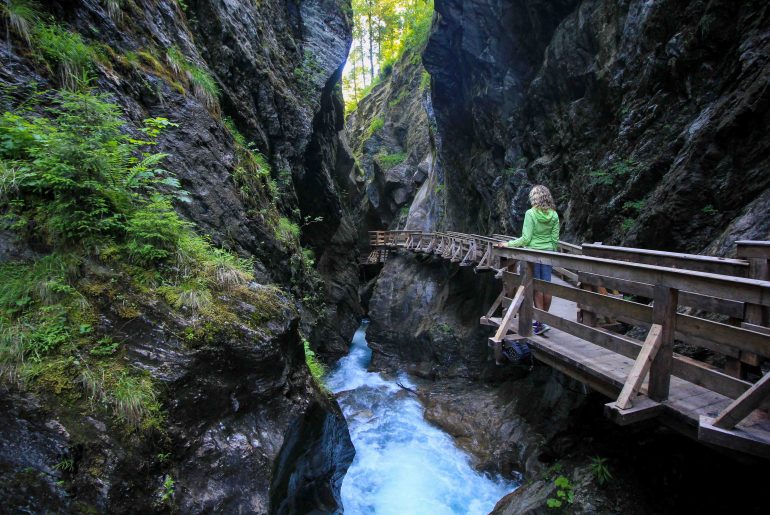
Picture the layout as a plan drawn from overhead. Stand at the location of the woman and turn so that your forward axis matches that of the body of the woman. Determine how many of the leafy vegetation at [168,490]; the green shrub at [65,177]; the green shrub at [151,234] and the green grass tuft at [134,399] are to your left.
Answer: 4

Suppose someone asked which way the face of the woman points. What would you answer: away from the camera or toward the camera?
away from the camera

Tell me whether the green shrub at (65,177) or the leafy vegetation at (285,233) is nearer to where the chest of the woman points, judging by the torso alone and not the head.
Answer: the leafy vegetation

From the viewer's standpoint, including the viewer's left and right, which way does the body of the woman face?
facing away from the viewer and to the left of the viewer

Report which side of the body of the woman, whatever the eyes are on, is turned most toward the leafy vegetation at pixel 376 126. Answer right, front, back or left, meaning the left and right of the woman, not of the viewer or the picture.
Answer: front

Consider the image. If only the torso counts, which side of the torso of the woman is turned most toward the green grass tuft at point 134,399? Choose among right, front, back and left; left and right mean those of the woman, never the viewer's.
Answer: left

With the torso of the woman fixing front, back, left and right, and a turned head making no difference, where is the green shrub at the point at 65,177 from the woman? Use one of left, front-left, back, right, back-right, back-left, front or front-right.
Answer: left

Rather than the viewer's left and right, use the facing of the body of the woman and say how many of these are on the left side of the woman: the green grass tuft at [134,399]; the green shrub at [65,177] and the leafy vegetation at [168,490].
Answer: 3

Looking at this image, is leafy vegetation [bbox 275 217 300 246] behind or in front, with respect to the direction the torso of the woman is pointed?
in front

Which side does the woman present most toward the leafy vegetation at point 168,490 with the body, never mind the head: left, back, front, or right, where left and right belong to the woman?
left
